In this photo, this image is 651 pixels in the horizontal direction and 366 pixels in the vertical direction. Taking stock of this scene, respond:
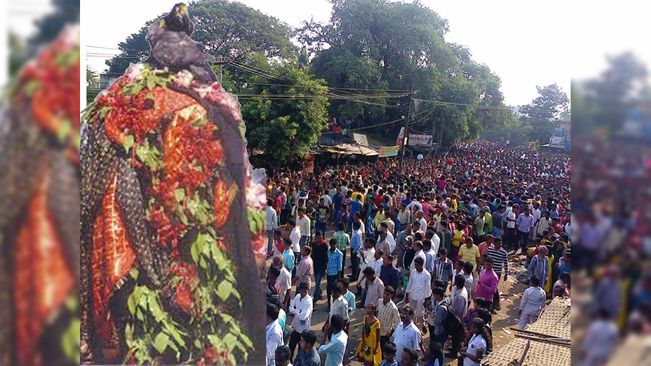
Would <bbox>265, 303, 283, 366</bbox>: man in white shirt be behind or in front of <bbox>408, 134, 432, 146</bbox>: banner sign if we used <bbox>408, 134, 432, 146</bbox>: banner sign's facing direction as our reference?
in front

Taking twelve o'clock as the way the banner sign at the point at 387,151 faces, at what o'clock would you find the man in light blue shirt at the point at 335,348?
The man in light blue shirt is roughly at 12 o'clock from the banner sign.

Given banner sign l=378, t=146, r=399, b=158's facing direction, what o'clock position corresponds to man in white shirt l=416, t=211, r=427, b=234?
The man in white shirt is roughly at 12 o'clock from the banner sign.

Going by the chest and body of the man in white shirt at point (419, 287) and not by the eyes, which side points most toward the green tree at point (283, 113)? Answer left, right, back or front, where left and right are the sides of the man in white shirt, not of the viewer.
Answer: back

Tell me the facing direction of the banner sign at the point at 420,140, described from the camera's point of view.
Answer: facing the viewer

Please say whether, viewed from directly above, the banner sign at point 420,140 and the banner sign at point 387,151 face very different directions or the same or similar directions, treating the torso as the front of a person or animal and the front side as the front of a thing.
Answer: same or similar directions

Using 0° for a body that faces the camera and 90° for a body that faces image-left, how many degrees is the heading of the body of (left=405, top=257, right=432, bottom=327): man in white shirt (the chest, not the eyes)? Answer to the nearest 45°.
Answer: approximately 0°

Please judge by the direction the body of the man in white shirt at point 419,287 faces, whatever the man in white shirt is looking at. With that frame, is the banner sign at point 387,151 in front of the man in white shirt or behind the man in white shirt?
behind

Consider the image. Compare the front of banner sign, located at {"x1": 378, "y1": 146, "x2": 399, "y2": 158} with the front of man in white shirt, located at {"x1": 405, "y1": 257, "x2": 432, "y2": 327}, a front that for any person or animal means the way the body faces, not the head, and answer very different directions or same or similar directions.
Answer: same or similar directions

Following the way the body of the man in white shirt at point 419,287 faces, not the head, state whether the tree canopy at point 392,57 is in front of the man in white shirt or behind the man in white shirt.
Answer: behind

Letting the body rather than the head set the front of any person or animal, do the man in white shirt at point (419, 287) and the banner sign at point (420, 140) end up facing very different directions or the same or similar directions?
same or similar directions

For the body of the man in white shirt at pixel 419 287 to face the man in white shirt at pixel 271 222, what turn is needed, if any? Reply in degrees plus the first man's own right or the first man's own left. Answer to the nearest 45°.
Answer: approximately 135° to the first man's own right

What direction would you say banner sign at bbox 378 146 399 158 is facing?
toward the camera

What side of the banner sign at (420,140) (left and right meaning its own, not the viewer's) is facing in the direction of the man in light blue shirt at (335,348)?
front
